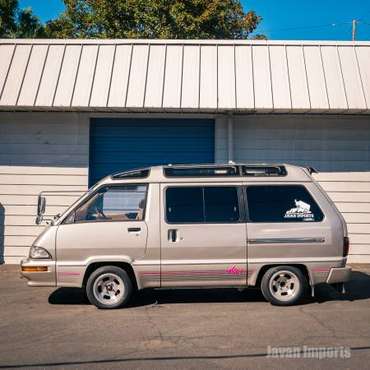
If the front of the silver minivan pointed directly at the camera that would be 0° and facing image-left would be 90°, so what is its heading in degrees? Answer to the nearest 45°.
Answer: approximately 90°

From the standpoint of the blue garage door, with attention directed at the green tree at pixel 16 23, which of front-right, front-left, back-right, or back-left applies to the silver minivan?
back-left

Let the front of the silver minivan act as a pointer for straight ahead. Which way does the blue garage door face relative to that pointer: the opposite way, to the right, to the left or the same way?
to the left

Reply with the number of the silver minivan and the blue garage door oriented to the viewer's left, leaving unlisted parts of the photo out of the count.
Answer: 1

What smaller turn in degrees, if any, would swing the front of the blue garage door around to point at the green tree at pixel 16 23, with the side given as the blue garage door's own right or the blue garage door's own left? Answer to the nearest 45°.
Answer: approximately 135° to the blue garage door's own right

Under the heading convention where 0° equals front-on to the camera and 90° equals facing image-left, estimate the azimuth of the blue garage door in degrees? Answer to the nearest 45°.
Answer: approximately 0°
